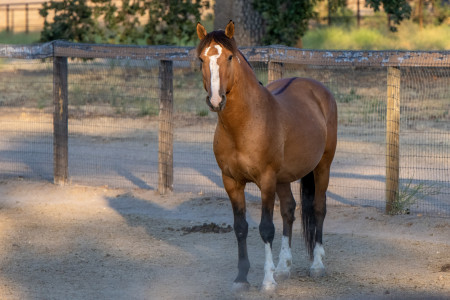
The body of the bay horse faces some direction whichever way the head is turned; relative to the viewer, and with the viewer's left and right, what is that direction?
facing the viewer and to the left of the viewer

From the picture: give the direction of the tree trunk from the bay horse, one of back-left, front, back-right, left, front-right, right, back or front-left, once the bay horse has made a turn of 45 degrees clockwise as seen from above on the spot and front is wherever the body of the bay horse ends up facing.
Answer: right

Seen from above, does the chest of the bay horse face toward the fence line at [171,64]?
no

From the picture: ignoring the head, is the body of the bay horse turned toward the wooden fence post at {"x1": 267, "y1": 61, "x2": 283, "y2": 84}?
no
